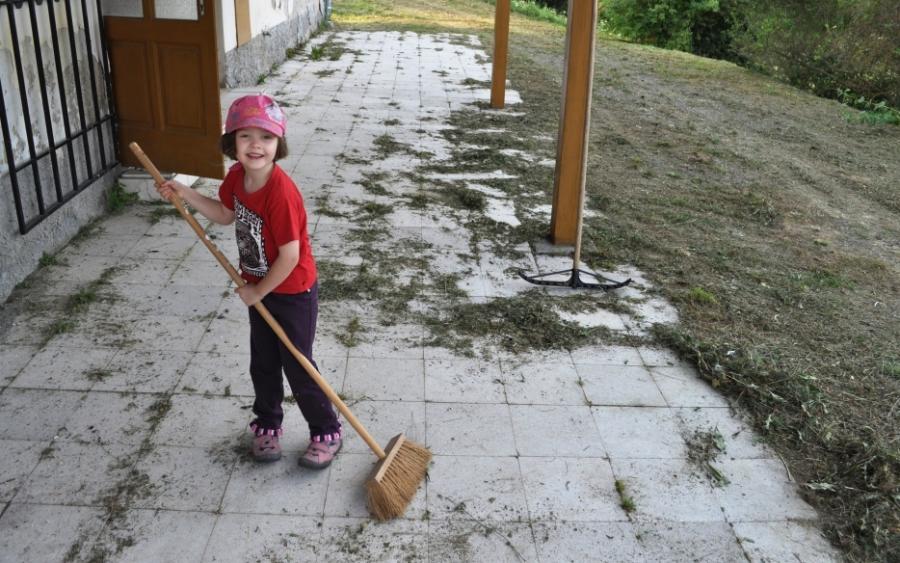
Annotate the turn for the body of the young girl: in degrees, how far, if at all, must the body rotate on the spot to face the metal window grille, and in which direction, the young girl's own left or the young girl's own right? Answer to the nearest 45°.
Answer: approximately 90° to the young girl's own right

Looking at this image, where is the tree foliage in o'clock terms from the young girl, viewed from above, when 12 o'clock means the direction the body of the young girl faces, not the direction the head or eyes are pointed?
The tree foliage is roughly at 6 o'clock from the young girl.

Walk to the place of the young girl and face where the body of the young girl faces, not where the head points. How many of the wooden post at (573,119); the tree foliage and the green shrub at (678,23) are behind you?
3

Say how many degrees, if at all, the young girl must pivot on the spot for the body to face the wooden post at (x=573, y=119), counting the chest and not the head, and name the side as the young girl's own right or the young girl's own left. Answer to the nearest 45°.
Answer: approximately 180°

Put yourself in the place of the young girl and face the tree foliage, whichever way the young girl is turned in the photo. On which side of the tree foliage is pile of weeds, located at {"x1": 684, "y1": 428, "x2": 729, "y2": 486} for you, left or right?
right

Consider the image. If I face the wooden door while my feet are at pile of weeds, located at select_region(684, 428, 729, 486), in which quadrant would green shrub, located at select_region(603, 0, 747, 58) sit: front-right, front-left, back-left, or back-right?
front-right

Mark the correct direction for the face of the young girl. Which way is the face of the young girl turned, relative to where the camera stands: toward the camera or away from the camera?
toward the camera

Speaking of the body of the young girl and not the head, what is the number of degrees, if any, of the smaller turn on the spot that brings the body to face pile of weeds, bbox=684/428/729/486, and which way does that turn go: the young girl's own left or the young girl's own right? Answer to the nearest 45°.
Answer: approximately 135° to the young girl's own left

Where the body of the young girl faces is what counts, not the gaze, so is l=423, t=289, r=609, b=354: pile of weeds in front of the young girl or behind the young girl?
behind

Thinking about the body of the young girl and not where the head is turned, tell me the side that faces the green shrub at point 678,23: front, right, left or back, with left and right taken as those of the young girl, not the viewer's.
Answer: back

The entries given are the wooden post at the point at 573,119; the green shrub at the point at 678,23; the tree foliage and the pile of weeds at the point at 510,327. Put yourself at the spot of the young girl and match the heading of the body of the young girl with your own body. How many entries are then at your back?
4

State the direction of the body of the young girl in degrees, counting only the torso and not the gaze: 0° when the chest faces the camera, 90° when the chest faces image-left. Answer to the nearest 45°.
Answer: approximately 45°
